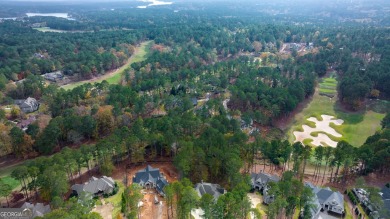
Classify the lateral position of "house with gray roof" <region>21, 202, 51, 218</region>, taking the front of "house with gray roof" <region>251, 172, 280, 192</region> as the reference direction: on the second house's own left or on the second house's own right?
on the second house's own right

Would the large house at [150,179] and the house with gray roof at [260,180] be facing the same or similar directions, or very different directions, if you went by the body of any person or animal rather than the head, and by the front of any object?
same or similar directions

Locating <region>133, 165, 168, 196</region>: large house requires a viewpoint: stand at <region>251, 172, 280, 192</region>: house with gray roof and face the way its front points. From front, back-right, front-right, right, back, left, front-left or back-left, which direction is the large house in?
right

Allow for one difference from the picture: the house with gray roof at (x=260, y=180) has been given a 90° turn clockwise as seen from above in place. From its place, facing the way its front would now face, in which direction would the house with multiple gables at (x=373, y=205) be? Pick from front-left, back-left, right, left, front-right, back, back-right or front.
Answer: back

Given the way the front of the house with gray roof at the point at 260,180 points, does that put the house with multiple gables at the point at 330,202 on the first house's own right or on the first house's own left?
on the first house's own left

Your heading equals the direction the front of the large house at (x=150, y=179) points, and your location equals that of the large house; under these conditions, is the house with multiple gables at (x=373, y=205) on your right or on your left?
on your left

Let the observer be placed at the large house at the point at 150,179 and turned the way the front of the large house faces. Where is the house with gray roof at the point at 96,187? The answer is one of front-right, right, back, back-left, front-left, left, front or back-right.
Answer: right

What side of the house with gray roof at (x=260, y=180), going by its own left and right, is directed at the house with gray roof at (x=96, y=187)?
right

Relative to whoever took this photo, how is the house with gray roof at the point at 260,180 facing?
facing the viewer

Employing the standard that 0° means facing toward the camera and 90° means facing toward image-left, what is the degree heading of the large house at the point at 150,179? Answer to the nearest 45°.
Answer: approximately 0°

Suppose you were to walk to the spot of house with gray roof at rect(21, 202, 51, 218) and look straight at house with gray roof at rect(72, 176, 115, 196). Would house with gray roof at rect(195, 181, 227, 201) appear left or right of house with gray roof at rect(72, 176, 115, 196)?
right

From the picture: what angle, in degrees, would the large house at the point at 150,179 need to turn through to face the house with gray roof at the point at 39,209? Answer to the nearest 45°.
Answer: approximately 45° to its right

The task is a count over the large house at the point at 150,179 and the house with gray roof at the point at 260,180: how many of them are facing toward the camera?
2

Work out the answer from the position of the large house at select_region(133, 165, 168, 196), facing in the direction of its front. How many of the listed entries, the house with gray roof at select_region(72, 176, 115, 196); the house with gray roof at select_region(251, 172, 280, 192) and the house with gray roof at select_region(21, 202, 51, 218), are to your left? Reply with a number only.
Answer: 1
